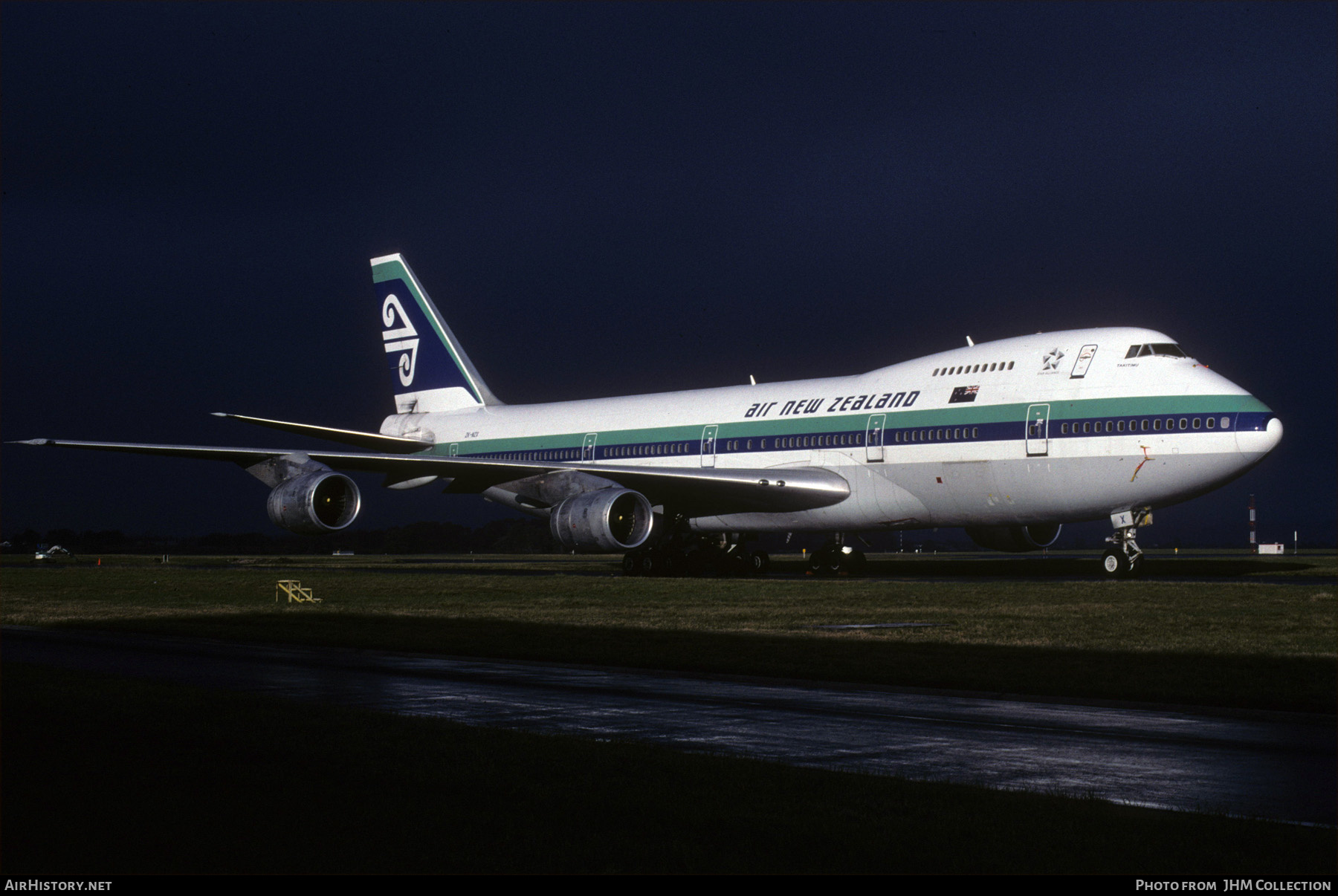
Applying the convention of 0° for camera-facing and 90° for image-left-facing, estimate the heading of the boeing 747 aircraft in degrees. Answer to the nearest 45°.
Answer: approximately 315°
